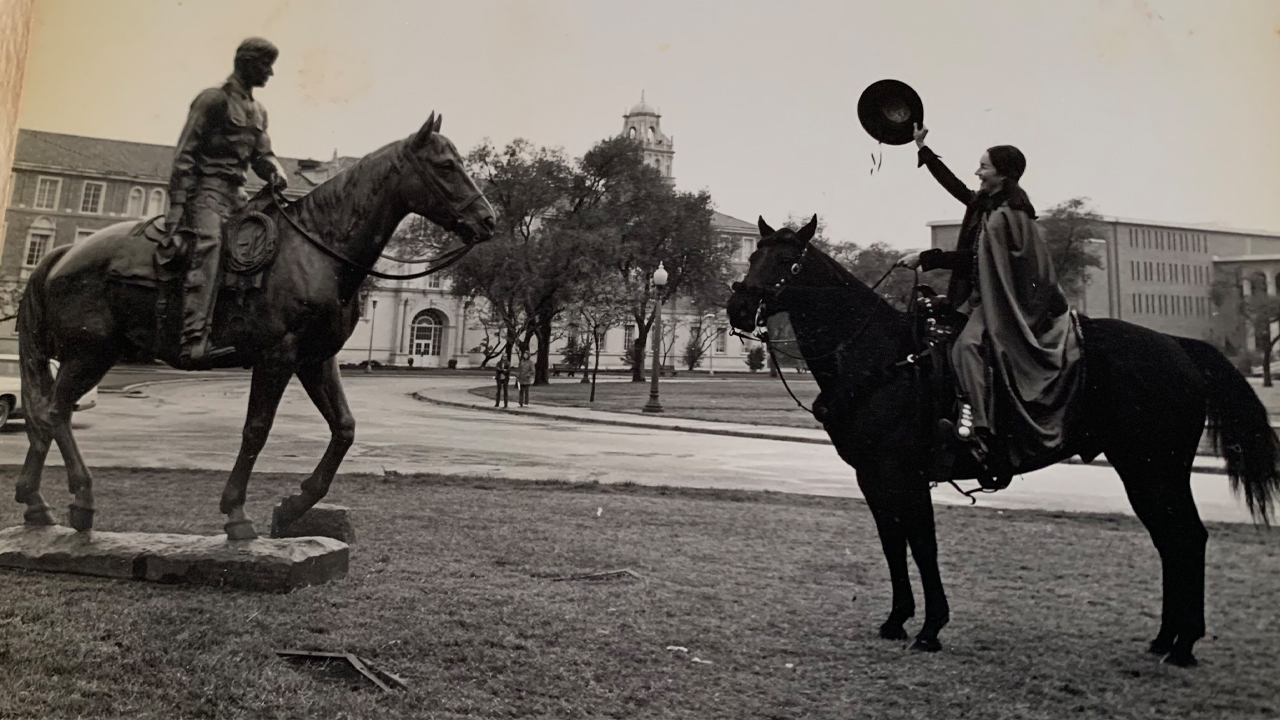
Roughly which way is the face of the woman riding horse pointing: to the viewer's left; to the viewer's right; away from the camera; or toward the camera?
to the viewer's left

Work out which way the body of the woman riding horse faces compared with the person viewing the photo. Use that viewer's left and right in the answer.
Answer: facing to the left of the viewer

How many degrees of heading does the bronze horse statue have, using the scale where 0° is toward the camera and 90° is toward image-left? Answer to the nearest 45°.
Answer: approximately 270°

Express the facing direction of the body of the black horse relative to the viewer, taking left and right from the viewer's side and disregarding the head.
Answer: facing to the left of the viewer

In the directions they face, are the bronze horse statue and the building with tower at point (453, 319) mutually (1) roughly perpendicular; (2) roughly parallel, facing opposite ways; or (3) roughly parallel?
roughly perpendicular

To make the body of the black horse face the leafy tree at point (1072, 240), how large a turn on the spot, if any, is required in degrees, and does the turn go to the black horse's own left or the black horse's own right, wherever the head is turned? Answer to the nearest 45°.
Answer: approximately 135° to the black horse's own right

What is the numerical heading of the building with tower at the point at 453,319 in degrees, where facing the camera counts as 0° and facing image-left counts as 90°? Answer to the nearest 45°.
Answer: approximately 0°
